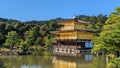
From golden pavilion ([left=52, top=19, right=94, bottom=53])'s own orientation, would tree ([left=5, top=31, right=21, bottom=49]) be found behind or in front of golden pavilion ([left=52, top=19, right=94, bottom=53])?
in front

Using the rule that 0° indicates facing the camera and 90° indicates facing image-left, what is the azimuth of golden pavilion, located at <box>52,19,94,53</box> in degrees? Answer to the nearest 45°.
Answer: approximately 45°
